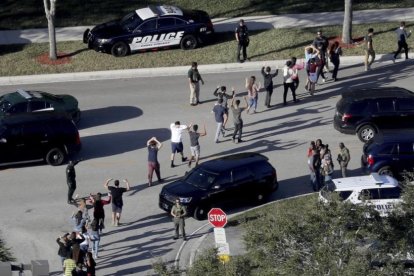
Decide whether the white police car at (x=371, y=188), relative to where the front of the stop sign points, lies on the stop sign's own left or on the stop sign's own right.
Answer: on the stop sign's own left

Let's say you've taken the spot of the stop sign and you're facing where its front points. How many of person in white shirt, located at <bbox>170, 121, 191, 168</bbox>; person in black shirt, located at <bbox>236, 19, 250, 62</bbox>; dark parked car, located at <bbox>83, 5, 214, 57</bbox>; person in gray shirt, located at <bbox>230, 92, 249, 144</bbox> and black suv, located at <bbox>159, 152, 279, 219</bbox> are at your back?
5

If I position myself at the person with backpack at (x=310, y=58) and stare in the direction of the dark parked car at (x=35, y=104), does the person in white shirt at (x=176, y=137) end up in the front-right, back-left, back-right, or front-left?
front-left

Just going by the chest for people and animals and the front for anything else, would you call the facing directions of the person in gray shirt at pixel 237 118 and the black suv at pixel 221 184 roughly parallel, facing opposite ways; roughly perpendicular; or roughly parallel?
roughly parallel, facing opposite ways

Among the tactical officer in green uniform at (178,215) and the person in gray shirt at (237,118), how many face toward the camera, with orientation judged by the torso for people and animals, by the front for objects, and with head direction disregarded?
1

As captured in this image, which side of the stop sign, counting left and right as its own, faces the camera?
front
